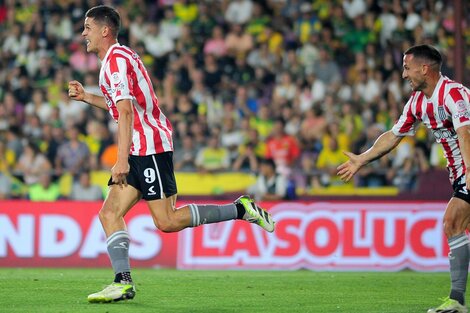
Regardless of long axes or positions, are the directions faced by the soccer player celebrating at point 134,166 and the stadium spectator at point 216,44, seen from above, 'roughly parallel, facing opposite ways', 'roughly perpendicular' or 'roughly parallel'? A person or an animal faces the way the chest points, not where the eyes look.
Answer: roughly perpendicular

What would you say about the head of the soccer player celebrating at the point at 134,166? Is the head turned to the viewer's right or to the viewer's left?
to the viewer's left

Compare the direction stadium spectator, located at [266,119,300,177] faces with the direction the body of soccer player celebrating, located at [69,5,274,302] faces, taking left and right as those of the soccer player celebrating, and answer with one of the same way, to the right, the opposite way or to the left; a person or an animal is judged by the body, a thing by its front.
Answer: to the left

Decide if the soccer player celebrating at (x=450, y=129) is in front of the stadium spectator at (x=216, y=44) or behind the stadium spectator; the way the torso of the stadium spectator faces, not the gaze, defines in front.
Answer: in front

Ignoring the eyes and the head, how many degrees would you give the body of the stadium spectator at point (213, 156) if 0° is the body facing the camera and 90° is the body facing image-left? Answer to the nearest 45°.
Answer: approximately 0°

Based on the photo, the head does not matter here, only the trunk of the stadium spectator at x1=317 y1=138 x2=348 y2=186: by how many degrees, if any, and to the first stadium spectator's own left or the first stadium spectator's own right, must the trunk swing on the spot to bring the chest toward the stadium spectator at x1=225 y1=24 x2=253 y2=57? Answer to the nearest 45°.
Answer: approximately 135° to the first stadium spectator's own right

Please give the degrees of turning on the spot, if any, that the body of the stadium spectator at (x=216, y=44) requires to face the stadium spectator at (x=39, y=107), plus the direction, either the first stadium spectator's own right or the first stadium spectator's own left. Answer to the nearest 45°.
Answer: approximately 90° to the first stadium spectator's own right

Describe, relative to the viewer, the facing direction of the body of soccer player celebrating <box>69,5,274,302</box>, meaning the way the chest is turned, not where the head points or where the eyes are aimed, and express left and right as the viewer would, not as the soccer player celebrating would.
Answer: facing to the left of the viewer

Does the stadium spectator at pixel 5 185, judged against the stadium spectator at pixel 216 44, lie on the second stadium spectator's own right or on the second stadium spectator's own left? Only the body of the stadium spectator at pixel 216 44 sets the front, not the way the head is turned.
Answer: on the second stadium spectator's own right
